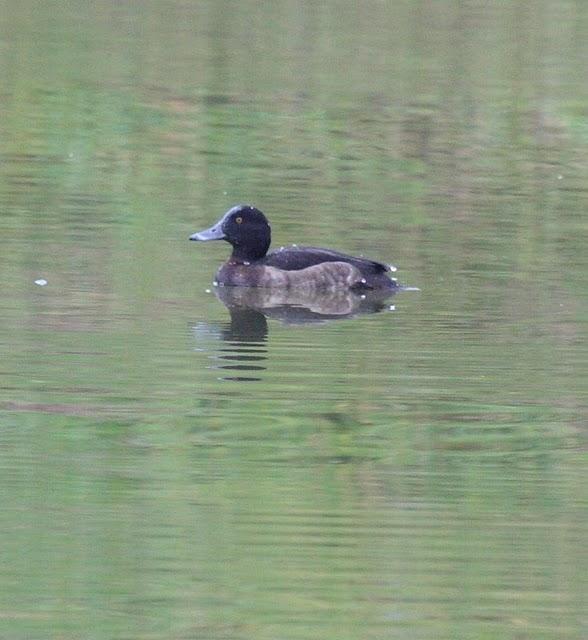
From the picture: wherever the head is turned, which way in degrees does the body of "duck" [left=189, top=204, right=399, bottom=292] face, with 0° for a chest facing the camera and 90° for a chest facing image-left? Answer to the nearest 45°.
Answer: approximately 90°
